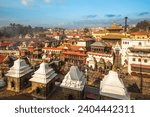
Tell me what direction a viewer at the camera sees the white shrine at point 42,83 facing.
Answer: facing the viewer and to the left of the viewer

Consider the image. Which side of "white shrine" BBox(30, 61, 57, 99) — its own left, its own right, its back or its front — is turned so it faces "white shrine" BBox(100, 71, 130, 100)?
left

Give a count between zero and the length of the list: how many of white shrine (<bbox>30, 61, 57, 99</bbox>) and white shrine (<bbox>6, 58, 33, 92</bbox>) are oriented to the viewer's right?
0

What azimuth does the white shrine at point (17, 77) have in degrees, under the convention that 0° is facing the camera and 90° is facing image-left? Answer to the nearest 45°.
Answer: approximately 45°

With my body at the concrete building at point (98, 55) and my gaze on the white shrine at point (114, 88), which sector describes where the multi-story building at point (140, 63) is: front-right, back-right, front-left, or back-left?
front-left

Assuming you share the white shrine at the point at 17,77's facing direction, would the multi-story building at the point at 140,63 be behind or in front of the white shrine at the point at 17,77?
behind

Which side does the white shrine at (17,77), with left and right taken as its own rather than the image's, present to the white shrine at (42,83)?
left

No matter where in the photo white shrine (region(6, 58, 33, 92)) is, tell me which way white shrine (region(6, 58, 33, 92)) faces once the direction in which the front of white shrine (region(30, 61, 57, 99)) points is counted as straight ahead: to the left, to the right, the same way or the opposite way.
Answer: the same way
